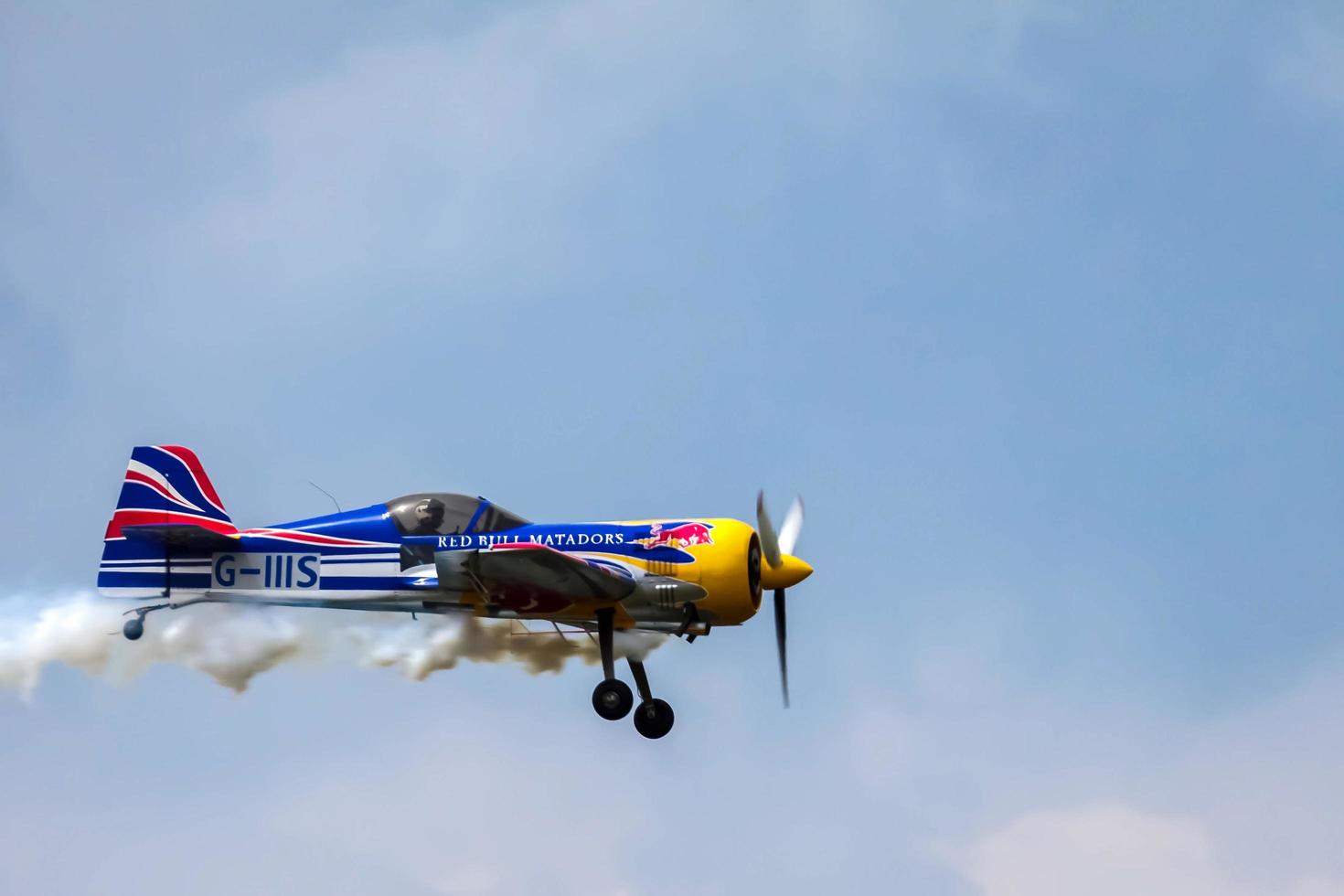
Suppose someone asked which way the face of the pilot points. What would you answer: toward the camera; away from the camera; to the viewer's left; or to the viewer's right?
to the viewer's right

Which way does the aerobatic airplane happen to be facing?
to the viewer's right

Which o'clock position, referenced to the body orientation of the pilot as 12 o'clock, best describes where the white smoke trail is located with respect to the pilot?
The white smoke trail is roughly at 7 o'clock from the pilot.

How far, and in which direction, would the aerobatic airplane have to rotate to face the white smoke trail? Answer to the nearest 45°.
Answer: approximately 135° to its left

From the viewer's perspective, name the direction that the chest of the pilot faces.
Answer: to the viewer's right
